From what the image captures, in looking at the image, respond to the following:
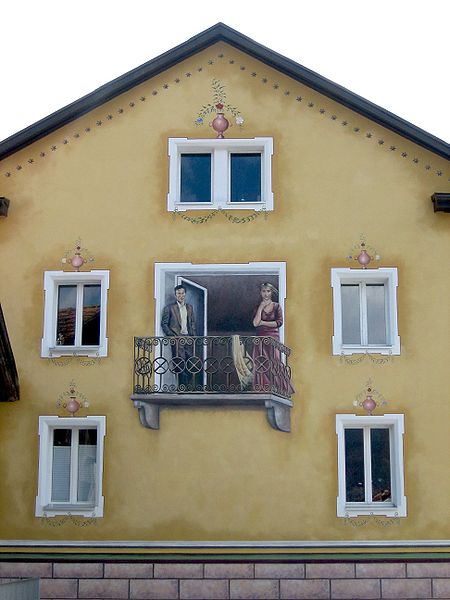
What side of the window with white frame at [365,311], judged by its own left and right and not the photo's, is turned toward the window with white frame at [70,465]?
right

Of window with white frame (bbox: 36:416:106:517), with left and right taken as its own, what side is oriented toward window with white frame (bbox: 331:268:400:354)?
left

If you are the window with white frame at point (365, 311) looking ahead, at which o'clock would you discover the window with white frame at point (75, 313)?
the window with white frame at point (75, 313) is roughly at 3 o'clock from the window with white frame at point (365, 311).

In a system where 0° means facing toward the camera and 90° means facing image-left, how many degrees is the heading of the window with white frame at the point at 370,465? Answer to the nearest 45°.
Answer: approximately 0°

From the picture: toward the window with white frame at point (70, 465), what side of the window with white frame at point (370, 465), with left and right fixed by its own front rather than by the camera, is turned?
right
